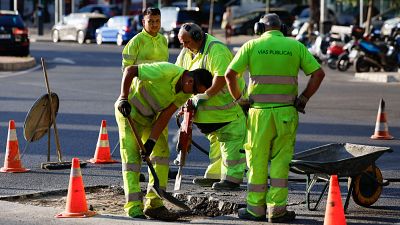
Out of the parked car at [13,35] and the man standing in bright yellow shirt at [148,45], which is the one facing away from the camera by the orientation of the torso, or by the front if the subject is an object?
the parked car

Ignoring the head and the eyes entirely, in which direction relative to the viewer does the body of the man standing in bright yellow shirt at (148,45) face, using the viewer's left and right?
facing the viewer and to the right of the viewer

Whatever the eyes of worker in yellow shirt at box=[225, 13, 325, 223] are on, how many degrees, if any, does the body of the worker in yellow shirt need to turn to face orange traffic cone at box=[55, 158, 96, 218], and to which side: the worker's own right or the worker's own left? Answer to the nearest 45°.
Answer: approximately 90° to the worker's own left

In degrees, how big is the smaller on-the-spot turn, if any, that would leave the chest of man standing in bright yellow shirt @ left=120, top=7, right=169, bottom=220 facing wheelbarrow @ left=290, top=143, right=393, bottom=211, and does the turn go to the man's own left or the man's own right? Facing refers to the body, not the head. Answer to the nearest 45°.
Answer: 0° — they already face it

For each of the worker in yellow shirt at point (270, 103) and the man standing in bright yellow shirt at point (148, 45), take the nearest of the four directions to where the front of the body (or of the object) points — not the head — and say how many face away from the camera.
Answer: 1

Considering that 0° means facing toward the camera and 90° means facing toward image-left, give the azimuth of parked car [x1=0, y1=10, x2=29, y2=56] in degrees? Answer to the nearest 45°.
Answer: approximately 180°

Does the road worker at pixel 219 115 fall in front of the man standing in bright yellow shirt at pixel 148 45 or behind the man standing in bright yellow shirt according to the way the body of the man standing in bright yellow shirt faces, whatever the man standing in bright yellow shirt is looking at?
in front

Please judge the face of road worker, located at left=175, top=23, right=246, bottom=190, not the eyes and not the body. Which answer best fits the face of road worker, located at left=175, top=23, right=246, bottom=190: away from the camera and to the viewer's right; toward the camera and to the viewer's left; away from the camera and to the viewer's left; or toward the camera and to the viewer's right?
toward the camera and to the viewer's left

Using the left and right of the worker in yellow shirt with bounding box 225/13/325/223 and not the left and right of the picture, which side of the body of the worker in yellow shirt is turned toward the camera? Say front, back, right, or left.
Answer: back

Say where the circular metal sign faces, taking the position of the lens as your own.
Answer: facing away from the viewer and to the left of the viewer
